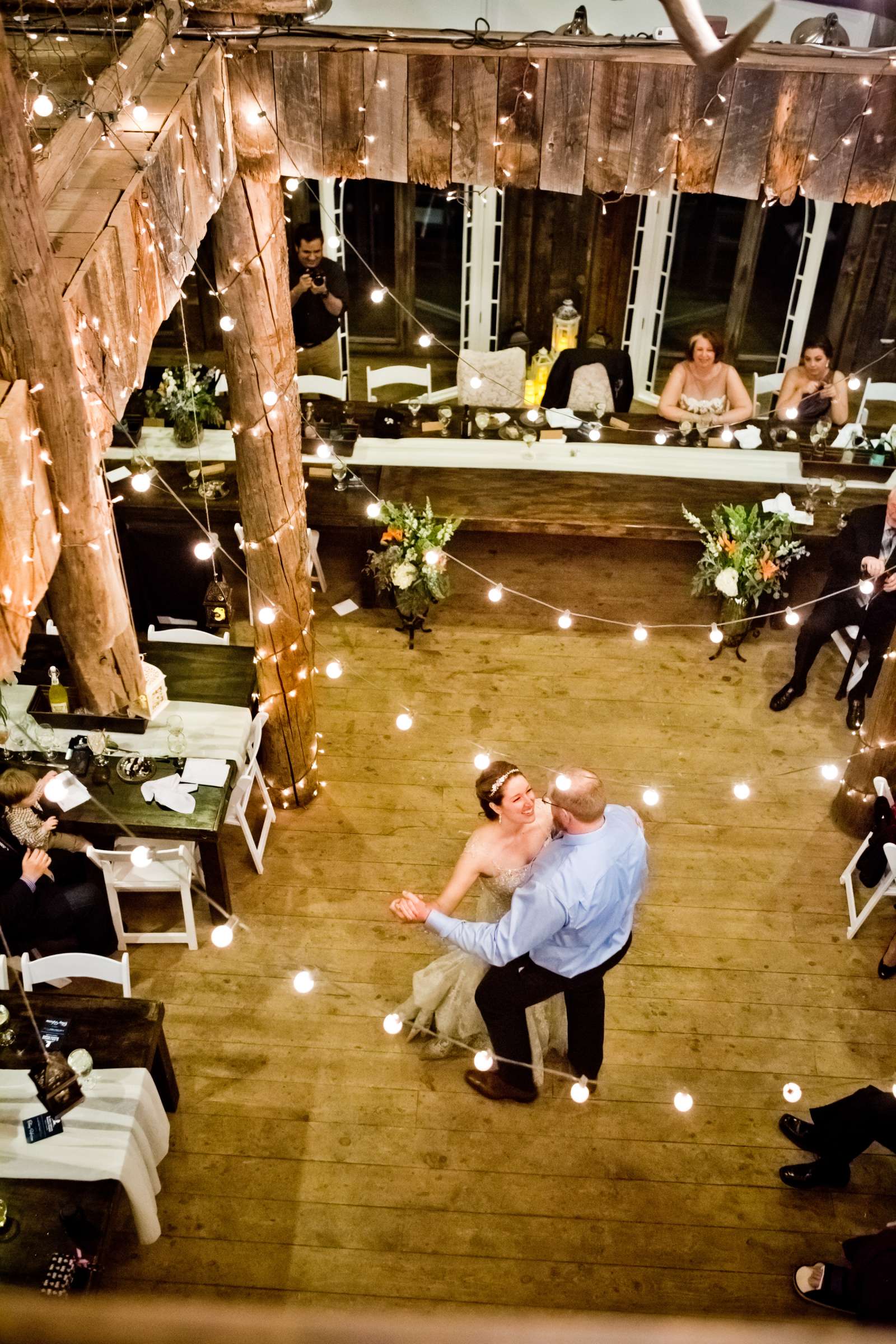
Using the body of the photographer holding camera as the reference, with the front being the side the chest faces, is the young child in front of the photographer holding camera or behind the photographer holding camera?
in front

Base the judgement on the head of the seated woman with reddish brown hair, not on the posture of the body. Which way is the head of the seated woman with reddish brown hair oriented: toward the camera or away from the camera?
toward the camera

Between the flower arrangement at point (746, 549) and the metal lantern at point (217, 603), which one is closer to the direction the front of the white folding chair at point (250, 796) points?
the metal lantern

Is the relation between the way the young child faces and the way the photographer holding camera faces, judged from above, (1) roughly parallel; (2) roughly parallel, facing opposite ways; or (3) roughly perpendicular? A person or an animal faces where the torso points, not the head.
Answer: roughly perpendicular

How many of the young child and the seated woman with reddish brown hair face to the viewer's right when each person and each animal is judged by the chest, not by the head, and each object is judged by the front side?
1

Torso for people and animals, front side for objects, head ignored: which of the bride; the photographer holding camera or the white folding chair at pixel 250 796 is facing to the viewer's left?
the white folding chair

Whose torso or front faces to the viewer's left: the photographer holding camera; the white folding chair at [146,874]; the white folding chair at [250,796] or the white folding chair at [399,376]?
the white folding chair at [250,796]

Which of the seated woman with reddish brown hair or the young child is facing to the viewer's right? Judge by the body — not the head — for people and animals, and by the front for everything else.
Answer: the young child

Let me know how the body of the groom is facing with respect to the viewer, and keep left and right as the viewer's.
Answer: facing away from the viewer and to the left of the viewer

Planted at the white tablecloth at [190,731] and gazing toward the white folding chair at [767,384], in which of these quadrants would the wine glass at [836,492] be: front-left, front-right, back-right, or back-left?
front-right

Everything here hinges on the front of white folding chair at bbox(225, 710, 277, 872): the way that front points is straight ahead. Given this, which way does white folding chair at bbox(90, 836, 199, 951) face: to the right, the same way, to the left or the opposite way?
to the right

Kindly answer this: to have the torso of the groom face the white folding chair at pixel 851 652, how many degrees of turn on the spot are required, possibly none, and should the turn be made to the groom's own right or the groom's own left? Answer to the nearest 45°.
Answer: approximately 90° to the groom's own right

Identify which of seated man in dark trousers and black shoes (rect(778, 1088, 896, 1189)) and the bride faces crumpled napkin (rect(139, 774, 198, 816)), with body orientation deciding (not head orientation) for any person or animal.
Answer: the seated man in dark trousers and black shoes

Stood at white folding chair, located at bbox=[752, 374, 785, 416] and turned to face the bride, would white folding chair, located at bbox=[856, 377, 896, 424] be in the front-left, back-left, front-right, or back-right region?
back-left

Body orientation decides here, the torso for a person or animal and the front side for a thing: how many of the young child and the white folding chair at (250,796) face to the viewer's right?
1

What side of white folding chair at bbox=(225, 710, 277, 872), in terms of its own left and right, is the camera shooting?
left

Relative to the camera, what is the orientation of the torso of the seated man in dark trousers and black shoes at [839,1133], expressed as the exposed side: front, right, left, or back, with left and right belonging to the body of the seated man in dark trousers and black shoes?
left

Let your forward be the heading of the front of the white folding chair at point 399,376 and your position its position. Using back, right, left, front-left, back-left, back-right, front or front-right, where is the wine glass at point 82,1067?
front

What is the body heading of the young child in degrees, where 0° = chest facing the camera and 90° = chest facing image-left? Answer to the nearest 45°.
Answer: approximately 270°

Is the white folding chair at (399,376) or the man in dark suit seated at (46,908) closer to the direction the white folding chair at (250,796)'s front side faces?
the man in dark suit seated

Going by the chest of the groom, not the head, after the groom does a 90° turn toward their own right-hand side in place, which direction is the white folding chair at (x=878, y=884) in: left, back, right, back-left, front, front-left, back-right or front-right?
front

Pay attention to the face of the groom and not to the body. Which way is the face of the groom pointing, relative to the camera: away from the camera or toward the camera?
away from the camera
